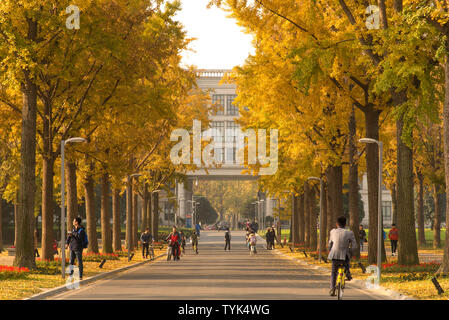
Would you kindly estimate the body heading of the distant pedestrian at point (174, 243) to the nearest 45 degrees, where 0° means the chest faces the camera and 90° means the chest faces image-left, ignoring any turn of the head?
approximately 0°

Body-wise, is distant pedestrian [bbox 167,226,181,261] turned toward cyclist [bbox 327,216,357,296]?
yes

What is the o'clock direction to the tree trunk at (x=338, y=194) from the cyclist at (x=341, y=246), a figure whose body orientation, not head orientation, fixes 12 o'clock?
The tree trunk is roughly at 12 o'clock from the cyclist.

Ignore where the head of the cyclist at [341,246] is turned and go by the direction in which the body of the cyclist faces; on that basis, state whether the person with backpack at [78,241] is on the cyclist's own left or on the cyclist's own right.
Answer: on the cyclist's own left

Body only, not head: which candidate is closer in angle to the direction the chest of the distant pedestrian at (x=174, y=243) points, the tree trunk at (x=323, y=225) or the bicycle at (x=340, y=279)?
the bicycle

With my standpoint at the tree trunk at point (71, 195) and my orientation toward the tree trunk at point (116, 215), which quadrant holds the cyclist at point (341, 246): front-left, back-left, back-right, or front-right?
back-right

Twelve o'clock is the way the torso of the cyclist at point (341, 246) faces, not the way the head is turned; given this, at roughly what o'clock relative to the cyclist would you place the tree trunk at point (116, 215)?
The tree trunk is roughly at 11 o'clock from the cyclist.

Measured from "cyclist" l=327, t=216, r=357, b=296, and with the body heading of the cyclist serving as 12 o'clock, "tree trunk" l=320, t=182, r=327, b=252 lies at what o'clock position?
The tree trunk is roughly at 12 o'clock from the cyclist.

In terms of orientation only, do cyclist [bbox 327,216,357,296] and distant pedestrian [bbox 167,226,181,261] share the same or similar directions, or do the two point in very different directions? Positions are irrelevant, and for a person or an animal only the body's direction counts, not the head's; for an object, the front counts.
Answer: very different directions

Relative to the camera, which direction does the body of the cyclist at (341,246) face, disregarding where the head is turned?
away from the camera

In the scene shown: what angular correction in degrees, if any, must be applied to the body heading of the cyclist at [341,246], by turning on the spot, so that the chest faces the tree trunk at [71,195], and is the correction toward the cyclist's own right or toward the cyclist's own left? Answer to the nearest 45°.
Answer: approximately 45° to the cyclist's own left

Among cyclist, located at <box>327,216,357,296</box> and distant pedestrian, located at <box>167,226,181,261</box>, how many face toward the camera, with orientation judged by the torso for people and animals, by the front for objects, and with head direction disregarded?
1

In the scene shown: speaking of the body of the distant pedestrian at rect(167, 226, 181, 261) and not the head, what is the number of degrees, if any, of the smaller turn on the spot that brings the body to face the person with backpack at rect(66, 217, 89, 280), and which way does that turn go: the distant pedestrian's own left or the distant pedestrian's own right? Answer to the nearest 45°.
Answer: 0° — they already face them

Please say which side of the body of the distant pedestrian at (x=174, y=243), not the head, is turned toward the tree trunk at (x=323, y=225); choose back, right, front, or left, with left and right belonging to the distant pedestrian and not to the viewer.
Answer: left
